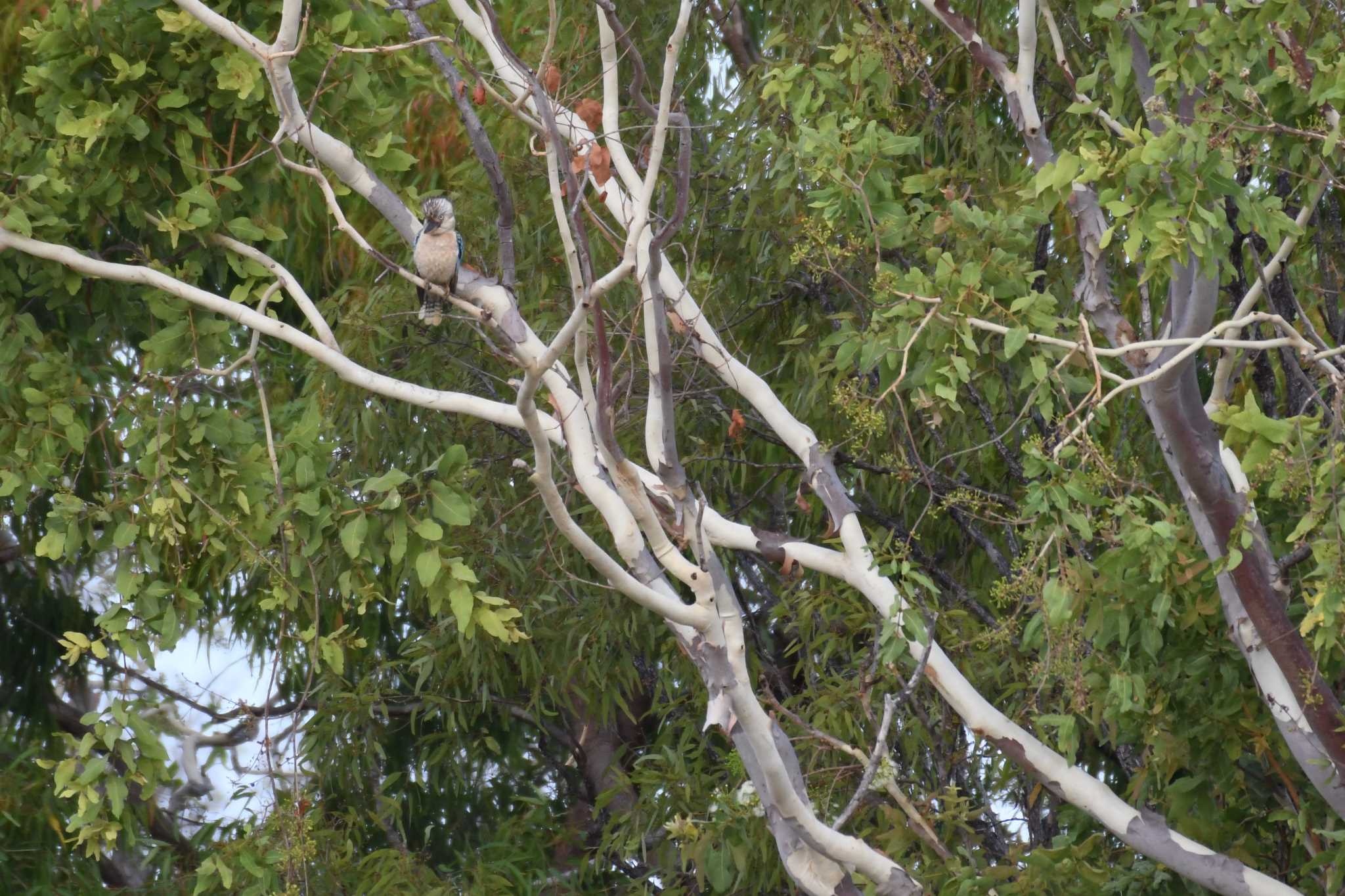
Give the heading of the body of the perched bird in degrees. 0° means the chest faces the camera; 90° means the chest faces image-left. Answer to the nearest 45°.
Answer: approximately 0°
